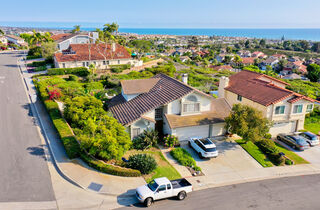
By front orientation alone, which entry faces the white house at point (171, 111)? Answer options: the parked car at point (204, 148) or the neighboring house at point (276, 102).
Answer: the parked car

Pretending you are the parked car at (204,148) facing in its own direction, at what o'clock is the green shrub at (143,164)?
The green shrub is roughly at 9 o'clock from the parked car.

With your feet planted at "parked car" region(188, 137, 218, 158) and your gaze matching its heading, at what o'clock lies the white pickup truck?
The white pickup truck is roughly at 8 o'clock from the parked car.

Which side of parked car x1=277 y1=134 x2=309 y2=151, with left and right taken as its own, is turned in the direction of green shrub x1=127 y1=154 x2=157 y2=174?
left

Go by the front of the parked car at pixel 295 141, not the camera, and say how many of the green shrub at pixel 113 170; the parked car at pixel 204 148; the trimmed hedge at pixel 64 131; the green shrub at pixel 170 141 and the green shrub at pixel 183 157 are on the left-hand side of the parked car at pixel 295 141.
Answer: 5

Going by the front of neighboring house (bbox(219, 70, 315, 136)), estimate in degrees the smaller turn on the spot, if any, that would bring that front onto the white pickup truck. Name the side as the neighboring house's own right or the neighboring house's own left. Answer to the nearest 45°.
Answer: approximately 45° to the neighboring house's own right

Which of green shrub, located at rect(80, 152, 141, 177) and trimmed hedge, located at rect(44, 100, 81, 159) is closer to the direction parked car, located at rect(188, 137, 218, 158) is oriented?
the trimmed hedge

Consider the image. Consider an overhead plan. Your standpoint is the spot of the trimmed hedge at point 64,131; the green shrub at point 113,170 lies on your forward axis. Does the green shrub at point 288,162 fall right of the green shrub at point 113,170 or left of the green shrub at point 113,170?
left

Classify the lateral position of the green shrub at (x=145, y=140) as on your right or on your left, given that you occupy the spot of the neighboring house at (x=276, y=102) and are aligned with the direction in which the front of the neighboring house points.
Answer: on your right

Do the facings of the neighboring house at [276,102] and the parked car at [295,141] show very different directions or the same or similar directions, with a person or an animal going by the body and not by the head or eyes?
very different directions

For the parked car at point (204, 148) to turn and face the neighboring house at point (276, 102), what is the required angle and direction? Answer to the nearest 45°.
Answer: approximately 90° to its right

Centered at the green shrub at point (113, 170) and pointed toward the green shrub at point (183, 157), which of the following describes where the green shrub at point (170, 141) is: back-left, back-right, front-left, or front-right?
front-left

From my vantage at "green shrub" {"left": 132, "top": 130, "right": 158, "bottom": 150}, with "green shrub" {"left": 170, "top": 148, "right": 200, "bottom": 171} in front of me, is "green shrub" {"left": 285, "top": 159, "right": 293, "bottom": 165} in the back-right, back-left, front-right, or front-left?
front-left

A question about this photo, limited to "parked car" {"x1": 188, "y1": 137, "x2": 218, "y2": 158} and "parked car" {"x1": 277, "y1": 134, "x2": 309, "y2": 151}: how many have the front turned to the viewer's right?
0

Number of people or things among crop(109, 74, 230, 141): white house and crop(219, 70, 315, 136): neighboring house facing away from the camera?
0

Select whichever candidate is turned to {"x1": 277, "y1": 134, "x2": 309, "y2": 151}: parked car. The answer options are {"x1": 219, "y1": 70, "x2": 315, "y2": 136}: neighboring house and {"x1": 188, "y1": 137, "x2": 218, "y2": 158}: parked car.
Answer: the neighboring house

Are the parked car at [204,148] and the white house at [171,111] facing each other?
yes

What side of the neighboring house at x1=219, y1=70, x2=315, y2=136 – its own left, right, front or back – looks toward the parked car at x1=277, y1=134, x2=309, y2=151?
front

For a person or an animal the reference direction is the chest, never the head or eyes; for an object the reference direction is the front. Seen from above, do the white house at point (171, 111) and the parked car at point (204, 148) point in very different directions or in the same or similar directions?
very different directions

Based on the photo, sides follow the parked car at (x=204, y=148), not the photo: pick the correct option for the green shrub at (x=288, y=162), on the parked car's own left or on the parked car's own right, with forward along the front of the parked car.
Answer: on the parked car's own right
